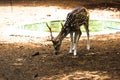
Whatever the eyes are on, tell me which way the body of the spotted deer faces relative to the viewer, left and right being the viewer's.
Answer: facing the viewer and to the left of the viewer
